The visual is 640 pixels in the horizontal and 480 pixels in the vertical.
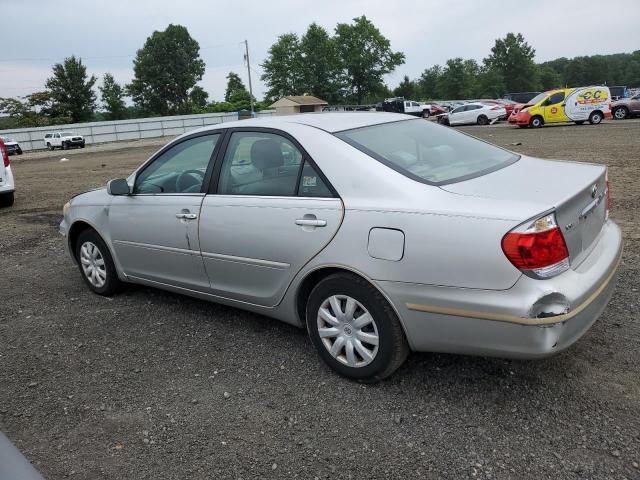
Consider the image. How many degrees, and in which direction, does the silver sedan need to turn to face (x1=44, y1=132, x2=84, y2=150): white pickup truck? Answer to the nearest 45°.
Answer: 0° — it already faces it

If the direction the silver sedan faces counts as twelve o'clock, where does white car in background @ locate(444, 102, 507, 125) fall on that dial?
The white car in background is roughly at 2 o'clock from the silver sedan.

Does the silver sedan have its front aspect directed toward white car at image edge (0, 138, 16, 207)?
yes

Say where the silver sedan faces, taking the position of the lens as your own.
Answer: facing away from the viewer and to the left of the viewer

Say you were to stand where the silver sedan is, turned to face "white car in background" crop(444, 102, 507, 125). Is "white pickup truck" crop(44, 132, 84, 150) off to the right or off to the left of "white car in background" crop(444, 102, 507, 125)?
left

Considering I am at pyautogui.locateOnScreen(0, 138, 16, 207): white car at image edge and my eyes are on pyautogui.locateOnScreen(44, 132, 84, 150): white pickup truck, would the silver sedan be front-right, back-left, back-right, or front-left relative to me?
back-right

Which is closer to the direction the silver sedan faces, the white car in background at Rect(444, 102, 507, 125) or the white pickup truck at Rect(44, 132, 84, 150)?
the white pickup truck
